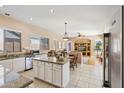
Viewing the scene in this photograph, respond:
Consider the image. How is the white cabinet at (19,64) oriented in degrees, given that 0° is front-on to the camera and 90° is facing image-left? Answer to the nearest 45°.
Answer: approximately 315°

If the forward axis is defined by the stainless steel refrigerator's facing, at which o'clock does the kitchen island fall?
The kitchen island is roughly at 11 o'clock from the stainless steel refrigerator.

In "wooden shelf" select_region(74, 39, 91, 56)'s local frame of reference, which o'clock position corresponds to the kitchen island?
The kitchen island is roughly at 12 o'clock from the wooden shelf.

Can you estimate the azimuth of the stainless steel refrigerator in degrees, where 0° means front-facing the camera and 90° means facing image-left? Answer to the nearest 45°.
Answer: approximately 90°

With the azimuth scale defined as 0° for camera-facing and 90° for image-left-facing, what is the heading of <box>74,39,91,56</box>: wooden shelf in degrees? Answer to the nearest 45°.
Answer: approximately 0°

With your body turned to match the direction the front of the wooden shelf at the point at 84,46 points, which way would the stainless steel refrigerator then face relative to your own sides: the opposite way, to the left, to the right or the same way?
to the right

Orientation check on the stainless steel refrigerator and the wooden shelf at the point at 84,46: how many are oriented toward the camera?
1

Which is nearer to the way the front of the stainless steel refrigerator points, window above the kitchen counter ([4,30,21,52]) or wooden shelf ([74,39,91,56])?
the window above the kitchen counter

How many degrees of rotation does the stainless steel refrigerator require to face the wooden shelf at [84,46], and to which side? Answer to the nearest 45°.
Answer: approximately 90° to its right

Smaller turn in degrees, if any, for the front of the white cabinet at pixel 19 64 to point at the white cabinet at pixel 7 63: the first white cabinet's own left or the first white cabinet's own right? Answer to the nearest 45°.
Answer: approximately 90° to the first white cabinet's own right
